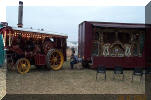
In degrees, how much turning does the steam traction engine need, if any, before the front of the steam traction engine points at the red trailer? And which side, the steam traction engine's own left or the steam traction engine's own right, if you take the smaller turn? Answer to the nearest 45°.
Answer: approximately 135° to the steam traction engine's own left

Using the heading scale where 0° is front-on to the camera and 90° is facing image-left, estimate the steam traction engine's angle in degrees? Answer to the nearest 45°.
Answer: approximately 45°
